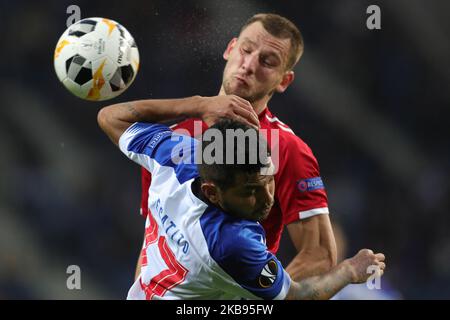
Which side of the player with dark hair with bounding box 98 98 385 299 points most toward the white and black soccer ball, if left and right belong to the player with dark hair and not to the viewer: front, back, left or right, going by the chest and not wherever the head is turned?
left

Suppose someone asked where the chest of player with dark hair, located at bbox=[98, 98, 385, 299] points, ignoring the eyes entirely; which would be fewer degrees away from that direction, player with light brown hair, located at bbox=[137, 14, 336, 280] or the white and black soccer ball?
the player with light brown hair

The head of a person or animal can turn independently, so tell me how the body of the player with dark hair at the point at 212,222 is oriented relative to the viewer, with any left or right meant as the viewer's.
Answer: facing away from the viewer and to the right of the viewer
